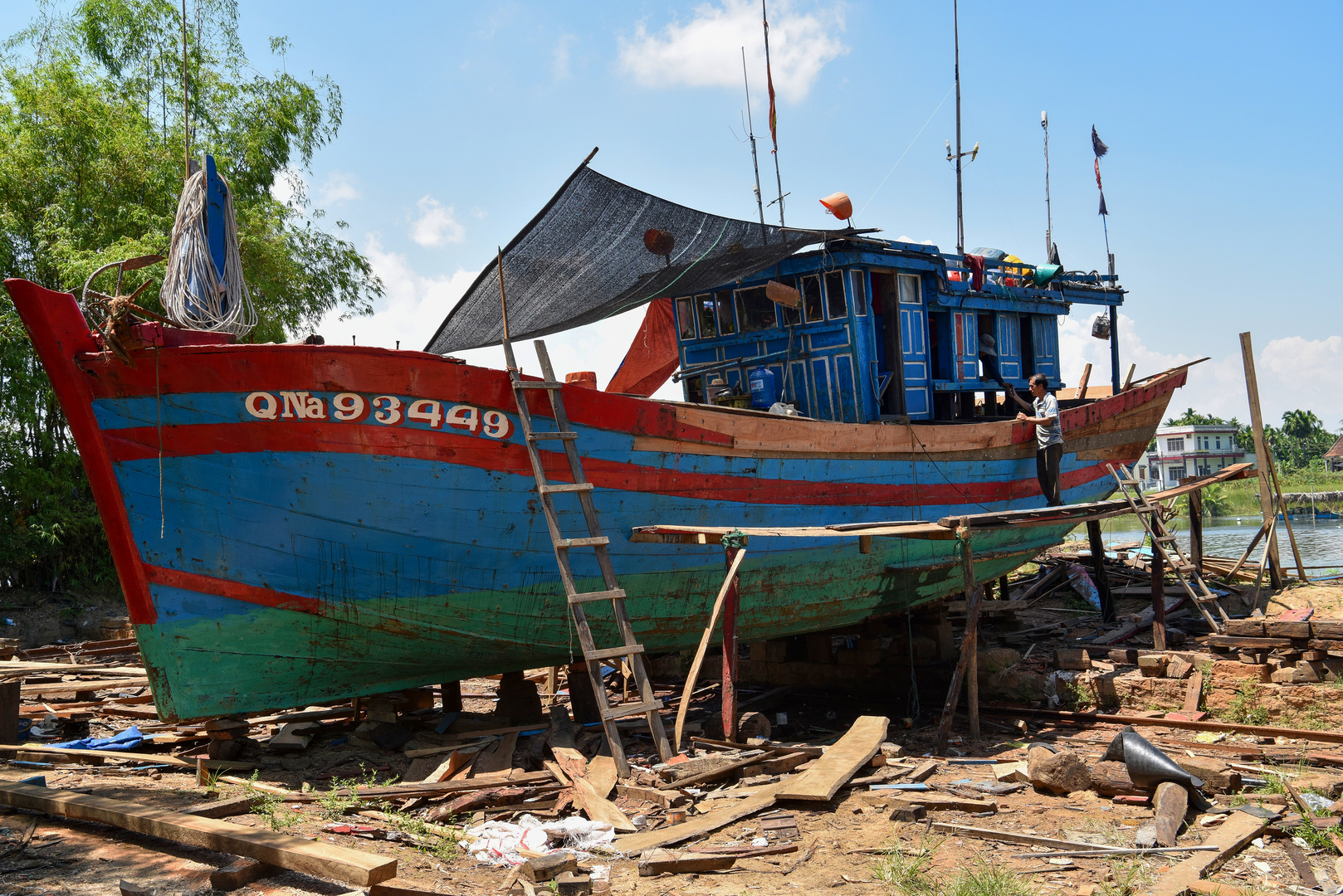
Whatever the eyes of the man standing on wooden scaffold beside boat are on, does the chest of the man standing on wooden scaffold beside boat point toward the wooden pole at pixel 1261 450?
no

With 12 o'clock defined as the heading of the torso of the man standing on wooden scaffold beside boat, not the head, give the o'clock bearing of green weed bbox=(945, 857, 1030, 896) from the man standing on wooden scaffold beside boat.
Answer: The green weed is roughly at 9 o'clock from the man standing on wooden scaffold beside boat.

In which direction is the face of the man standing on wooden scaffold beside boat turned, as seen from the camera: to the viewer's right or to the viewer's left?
to the viewer's left

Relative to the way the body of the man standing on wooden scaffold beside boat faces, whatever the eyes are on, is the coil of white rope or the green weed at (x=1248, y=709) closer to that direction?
the coil of white rope

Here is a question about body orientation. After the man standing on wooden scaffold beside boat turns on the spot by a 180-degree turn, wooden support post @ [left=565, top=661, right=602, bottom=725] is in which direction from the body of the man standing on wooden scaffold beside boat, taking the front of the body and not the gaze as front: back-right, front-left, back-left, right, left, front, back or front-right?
back-right

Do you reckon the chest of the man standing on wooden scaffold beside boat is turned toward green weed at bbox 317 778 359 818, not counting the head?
no

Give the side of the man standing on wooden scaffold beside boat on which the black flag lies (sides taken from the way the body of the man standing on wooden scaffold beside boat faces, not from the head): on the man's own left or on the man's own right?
on the man's own right

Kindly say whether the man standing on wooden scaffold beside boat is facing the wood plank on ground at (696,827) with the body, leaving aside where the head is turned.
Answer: no

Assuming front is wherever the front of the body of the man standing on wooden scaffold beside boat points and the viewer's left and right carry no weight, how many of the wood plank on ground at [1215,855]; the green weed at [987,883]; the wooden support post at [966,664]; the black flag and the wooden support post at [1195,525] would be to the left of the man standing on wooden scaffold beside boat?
3

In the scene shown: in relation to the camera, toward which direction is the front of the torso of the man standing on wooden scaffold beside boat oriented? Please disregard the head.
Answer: to the viewer's left

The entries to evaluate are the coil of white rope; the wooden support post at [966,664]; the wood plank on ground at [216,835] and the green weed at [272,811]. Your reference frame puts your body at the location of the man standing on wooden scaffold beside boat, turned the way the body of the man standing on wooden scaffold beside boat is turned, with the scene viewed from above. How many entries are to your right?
0

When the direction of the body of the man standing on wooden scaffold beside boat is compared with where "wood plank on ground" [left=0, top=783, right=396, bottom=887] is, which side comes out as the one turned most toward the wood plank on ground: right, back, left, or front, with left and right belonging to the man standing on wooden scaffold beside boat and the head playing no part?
left

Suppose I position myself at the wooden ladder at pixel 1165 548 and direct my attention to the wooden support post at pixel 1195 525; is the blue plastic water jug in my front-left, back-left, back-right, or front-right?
back-left

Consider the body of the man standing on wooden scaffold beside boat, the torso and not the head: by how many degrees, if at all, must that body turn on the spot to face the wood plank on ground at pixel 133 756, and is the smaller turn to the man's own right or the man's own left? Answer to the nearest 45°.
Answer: approximately 45° to the man's own left

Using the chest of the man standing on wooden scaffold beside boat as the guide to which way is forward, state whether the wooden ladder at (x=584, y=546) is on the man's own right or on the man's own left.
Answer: on the man's own left

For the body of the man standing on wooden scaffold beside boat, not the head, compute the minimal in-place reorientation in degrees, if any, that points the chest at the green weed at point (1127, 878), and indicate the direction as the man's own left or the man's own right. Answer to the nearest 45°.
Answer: approximately 90° to the man's own left
